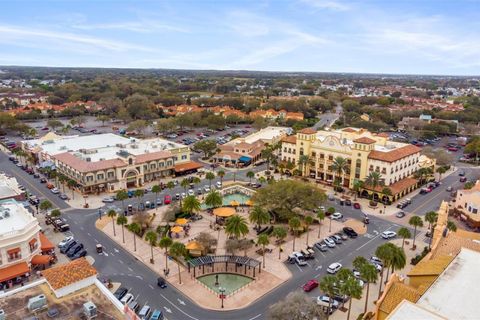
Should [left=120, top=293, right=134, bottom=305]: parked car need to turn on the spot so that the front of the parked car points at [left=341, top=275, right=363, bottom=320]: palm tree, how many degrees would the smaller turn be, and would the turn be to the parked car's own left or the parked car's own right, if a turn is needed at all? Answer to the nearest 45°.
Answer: approximately 90° to the parked car's own left

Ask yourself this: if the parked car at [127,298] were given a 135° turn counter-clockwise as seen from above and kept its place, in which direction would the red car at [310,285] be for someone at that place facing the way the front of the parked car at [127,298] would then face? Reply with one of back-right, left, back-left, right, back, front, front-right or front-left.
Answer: front

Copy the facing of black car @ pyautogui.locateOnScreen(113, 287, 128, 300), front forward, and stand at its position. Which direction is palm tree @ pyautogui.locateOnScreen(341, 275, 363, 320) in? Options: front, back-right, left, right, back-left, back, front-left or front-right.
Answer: left

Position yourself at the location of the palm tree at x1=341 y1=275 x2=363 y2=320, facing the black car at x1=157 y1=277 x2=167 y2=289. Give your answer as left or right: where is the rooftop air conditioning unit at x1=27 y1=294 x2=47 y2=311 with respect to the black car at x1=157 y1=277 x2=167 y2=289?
left

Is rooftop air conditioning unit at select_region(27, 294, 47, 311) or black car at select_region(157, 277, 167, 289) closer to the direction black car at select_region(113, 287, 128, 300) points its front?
the rooftop air conditioning unit

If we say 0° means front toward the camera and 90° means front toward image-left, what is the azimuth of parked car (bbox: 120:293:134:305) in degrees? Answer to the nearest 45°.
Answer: approximately 45°

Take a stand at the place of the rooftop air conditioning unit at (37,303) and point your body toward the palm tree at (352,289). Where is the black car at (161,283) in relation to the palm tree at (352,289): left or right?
left

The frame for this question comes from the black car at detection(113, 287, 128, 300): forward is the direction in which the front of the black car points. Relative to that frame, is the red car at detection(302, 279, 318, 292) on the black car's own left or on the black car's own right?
on the black car's own left
